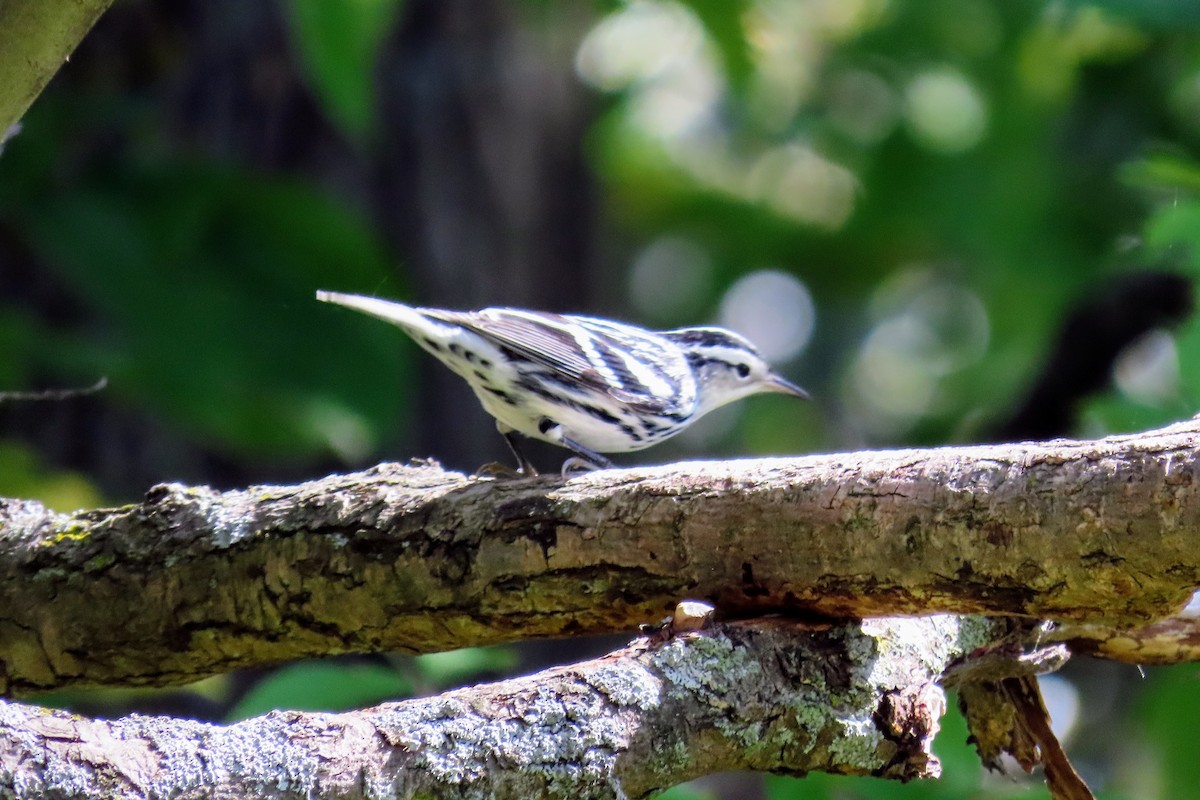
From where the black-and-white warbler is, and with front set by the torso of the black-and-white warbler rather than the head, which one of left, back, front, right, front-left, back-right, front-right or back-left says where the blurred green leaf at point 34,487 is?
back

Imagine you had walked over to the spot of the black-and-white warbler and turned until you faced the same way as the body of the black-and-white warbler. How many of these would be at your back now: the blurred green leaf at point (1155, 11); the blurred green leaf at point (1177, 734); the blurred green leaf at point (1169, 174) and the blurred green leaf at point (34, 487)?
1

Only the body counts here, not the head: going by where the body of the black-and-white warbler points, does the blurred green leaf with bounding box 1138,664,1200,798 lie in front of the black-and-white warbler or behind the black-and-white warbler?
in front

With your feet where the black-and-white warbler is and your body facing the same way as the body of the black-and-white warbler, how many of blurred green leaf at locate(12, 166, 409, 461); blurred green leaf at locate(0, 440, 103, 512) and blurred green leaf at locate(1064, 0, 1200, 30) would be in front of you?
1

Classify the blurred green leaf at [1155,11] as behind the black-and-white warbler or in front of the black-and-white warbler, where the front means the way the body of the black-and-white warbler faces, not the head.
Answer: in front

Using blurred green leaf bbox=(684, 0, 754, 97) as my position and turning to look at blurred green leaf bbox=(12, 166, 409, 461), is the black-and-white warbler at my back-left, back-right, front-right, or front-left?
front-left

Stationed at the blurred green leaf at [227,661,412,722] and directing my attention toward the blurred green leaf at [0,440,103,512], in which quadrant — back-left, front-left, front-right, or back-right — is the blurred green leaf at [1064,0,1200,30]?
back-right

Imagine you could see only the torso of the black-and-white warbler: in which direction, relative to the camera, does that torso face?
to the viewer's right

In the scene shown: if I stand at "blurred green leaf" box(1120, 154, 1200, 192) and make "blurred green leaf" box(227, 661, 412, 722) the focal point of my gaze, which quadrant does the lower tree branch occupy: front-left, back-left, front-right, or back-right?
front-left
